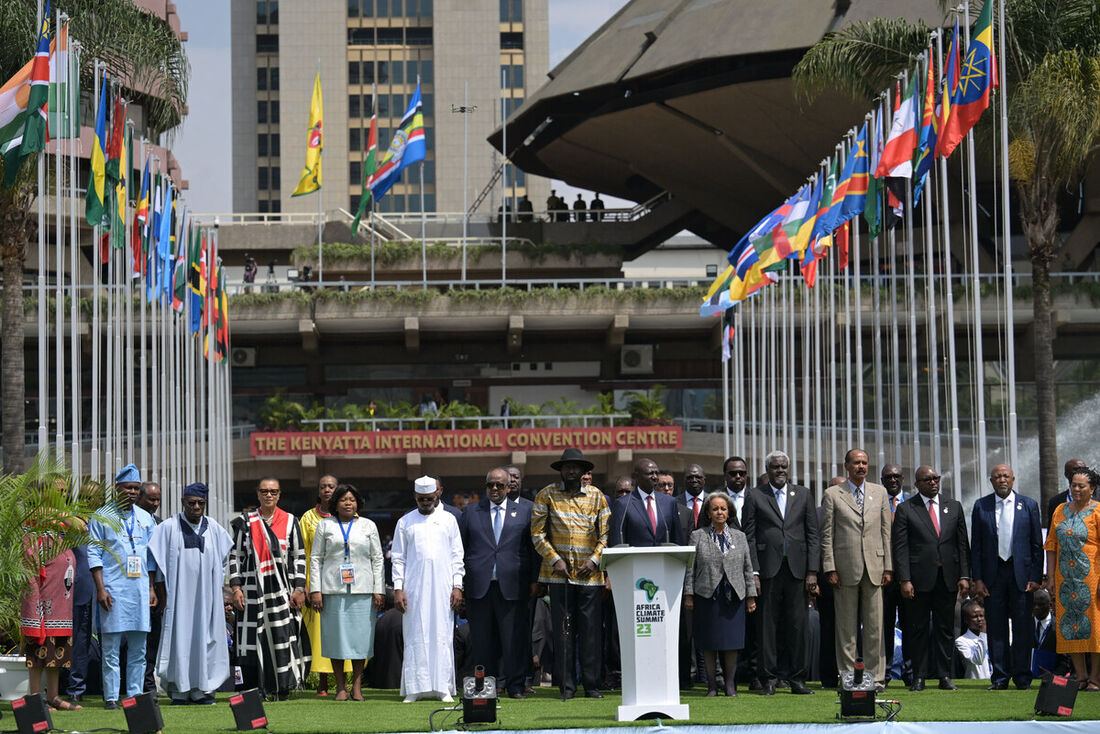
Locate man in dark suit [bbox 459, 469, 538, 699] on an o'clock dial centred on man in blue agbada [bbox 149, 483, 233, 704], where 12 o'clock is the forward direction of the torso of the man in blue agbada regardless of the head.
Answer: The man in dark suit is roughly at 9 o'clock from the man in blue agbada.

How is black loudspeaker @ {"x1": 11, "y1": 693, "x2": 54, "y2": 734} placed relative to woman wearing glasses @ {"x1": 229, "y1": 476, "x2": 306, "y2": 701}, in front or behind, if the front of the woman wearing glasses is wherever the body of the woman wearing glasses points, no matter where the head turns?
in front

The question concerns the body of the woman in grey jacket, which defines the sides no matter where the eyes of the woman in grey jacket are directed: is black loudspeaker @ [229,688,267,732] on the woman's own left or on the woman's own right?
on the woman's own right

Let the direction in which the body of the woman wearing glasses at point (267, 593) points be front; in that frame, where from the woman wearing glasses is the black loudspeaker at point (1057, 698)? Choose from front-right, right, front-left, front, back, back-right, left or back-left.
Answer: front-left

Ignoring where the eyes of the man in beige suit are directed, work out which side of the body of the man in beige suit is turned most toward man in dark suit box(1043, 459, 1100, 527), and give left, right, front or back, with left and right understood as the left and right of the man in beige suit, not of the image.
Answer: left

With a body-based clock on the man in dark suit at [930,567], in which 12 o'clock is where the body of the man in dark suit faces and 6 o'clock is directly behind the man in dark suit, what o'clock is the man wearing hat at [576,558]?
The man wearing hat is roughly at 2 o'clock from the man in dark suit.

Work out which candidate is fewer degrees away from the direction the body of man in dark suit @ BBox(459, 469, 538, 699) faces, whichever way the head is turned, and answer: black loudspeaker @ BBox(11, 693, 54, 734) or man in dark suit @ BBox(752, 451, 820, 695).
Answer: the black loudspeaker

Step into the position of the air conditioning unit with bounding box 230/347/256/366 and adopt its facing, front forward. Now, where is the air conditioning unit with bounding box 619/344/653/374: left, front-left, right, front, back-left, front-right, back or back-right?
left

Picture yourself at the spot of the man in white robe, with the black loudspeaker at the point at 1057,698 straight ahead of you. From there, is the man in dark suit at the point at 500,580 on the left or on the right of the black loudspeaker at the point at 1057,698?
left
